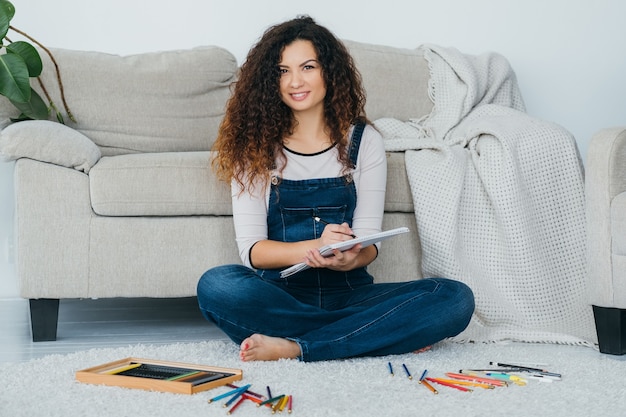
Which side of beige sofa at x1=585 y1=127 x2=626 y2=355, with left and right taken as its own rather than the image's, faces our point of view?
front

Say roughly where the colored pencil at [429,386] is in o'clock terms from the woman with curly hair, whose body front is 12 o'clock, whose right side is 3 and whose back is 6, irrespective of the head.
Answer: The colored pencil is roughly at 11 o'clock from the woman with curly hair.

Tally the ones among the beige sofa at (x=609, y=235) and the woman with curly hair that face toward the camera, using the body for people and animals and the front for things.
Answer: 2

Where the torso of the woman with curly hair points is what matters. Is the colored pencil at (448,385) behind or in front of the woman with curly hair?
in front

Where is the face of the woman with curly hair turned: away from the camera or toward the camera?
toward the camera

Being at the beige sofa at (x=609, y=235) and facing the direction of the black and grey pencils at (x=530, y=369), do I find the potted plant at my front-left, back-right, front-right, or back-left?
front-right

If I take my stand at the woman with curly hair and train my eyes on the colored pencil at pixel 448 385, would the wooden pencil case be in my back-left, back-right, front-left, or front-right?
front-right

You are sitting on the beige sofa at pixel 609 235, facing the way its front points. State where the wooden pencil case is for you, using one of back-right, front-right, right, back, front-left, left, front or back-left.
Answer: front-right

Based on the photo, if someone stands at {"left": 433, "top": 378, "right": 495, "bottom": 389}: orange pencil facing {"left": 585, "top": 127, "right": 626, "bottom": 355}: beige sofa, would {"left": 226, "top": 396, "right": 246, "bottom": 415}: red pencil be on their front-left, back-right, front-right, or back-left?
back-left

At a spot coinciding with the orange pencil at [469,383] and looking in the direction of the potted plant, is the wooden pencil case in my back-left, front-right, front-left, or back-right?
front-left

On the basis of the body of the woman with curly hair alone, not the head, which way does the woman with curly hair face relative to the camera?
toward the camera
